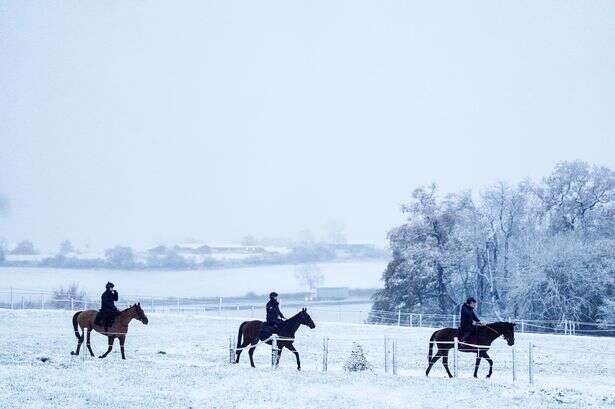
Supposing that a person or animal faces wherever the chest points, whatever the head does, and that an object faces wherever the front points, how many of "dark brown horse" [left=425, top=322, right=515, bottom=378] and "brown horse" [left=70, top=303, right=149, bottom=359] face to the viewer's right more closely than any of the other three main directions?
2

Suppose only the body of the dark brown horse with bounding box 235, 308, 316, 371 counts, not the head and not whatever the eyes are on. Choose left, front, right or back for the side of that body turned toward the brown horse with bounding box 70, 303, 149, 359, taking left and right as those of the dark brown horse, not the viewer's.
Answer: back

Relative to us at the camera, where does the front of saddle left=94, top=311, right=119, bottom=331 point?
facing to the right of the viewer

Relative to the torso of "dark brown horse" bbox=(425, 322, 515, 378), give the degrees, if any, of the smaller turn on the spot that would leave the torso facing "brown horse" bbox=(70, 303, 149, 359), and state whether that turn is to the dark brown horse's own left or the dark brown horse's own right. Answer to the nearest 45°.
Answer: approximately 180°

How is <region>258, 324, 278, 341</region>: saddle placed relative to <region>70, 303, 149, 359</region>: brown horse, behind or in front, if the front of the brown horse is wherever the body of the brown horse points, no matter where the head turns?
in front

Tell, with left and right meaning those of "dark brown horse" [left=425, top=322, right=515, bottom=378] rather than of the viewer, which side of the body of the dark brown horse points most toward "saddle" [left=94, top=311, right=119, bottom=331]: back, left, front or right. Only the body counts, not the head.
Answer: back

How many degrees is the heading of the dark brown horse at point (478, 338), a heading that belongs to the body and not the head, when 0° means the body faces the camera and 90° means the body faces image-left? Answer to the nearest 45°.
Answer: approximately 270°

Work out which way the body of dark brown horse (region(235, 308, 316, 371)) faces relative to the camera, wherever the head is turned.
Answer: to the viewer's right

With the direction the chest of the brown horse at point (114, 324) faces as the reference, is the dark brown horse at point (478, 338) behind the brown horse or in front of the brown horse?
in front

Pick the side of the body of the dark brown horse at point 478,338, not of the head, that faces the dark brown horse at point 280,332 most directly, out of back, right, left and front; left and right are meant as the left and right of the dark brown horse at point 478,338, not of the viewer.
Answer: back

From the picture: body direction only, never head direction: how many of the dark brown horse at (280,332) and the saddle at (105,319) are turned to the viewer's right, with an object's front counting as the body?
2

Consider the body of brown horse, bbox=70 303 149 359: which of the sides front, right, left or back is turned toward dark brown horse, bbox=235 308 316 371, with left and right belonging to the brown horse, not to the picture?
front

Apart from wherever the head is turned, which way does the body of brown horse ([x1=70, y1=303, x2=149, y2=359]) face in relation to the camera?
to the viewer's right
